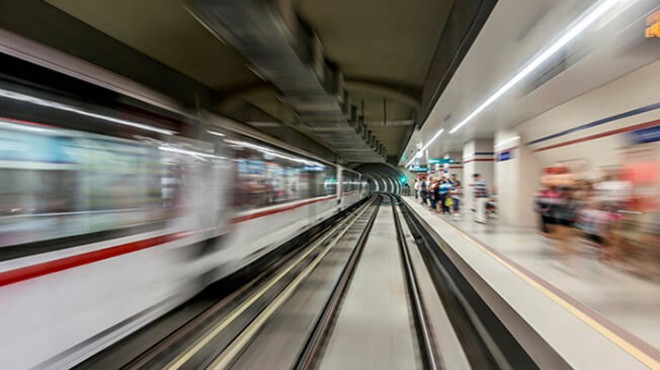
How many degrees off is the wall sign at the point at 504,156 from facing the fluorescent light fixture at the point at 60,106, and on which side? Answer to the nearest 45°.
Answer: approximately 45° to its left

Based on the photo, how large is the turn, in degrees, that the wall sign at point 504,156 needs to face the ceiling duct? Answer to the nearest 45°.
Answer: approximately 45° to its left

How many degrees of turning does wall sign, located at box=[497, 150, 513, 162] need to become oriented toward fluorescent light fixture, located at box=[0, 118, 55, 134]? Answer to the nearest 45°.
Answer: approximately 45° to its left

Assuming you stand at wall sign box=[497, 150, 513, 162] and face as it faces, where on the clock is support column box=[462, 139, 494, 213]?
The support column is roughly at 4 o'clock from the wall sign.

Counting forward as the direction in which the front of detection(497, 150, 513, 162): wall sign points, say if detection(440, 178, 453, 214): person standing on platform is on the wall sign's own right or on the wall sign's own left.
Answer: on the wall sign's own right

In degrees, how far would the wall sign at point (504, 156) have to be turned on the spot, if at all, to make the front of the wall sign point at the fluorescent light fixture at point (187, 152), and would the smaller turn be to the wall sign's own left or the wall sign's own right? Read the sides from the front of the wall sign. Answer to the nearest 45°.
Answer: approximately 45° to the wall sign's own left

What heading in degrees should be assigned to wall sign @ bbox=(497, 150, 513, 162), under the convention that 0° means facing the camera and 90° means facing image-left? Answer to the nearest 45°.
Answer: approximately 45°

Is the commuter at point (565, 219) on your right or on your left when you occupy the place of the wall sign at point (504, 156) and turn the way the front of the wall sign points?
on your left
